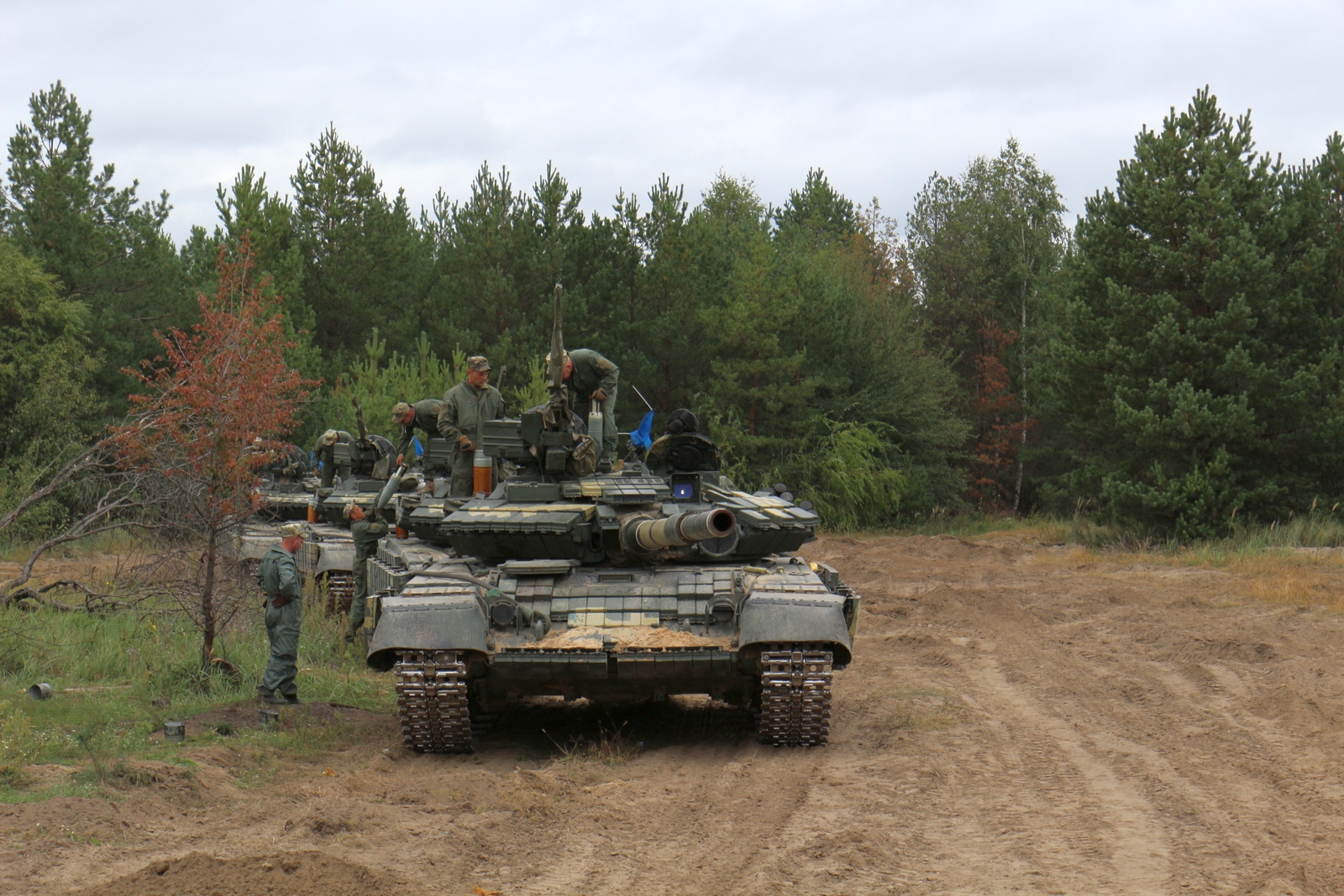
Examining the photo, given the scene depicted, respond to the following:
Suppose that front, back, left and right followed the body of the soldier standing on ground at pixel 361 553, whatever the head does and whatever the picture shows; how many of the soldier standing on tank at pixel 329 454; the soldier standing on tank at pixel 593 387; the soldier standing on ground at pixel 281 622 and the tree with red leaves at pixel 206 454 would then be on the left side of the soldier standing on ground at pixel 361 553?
1

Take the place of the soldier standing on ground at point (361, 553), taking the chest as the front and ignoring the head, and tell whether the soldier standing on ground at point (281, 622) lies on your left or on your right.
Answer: on your right

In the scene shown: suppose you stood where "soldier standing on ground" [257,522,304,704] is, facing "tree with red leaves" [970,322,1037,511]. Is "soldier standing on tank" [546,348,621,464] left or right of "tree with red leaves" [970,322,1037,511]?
right

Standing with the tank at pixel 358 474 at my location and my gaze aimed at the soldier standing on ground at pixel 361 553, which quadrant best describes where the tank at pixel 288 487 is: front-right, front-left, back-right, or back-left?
back-right
